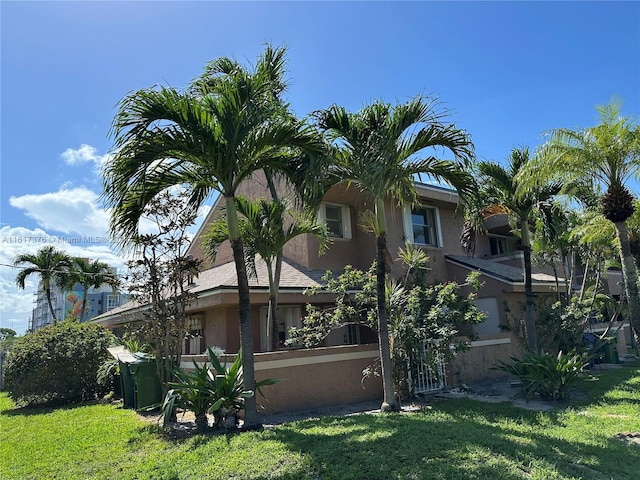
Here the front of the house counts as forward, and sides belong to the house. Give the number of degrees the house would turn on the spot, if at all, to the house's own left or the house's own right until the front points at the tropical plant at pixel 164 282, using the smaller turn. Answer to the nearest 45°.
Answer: approximately 90° to the house's own right

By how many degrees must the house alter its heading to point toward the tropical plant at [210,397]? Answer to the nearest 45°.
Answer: approximately 45° to its right

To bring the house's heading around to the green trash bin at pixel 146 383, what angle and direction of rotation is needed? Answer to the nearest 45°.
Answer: approximately 90° to its right

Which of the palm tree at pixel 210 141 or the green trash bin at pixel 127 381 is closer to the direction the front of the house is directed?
the palm tree

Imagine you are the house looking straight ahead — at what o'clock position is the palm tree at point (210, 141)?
The palm tree is roughly at 2 o'clock from the house.

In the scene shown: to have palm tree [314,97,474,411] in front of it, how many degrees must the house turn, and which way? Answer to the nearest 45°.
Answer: approximately 45° to its right
